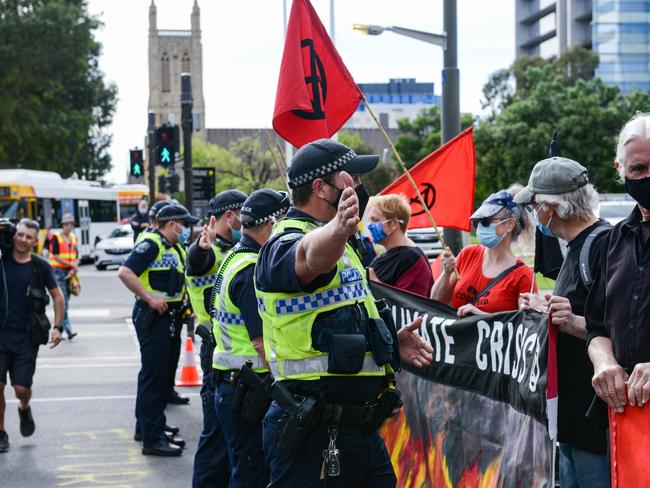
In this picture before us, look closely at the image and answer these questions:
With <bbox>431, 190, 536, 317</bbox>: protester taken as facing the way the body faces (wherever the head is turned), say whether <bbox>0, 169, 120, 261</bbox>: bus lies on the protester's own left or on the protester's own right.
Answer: on the protester's own right

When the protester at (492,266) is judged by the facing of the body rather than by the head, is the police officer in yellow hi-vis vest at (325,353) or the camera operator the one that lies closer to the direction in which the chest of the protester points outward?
the police officer in yellow hi-vis vest

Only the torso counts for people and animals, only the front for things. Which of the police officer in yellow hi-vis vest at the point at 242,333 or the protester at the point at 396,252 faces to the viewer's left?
the protester

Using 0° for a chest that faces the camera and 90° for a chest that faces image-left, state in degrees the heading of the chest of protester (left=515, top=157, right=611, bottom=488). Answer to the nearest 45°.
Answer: approximately 90°

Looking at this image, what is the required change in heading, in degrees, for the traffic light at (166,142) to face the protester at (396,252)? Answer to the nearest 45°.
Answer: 0° — it already faces them

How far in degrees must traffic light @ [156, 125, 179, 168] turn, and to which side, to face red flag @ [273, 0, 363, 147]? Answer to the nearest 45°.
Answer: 0° — it already faces it

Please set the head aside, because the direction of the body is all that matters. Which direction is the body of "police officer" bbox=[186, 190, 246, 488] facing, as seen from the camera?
to the viewer's right

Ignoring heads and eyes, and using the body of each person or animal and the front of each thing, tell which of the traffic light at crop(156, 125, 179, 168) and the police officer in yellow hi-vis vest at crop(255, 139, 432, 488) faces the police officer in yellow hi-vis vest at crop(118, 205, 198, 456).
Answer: the traffic light

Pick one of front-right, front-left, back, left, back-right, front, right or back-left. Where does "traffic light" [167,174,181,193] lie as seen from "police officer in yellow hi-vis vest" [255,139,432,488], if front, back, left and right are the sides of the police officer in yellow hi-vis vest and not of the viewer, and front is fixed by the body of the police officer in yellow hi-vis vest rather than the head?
back-left

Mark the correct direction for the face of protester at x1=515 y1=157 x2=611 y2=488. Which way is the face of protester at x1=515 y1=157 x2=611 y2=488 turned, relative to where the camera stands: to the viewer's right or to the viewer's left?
to the viewer's left
